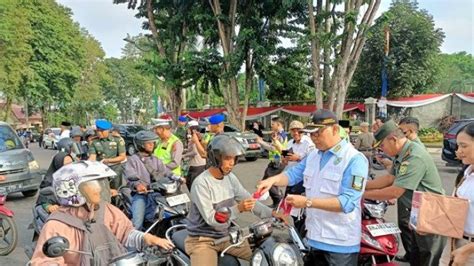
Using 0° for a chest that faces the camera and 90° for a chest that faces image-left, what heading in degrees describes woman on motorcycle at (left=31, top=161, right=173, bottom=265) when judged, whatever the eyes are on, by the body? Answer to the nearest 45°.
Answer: approximately 315°

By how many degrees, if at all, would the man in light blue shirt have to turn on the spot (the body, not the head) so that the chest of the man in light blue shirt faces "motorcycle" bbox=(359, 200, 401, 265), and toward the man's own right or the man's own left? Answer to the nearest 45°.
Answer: approximately 180°

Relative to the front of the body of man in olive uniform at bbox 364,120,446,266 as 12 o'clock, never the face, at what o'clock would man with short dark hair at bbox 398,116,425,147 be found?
man with short dark hair at bbox 398,116,425,147 is roughly at 3 o'clock from man in olive uniform at bbox 364,120,446,266.

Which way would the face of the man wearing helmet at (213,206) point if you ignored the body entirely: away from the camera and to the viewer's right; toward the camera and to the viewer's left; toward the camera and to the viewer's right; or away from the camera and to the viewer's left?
toward the camera and to the viewer's right

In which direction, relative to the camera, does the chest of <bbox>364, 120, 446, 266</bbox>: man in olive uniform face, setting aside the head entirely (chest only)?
to the viewer's left

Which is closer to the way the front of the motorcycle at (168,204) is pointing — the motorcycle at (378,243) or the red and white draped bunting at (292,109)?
the motorcycle

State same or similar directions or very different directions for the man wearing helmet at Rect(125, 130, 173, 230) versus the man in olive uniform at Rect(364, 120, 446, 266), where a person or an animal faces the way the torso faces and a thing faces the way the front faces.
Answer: very different directions

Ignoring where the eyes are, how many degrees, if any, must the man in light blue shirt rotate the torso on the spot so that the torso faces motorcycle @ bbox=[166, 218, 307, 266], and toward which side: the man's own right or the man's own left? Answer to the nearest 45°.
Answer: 0° — they already face it

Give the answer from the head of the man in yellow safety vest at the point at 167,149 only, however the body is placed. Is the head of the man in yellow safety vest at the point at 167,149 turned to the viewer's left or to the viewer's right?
to the viewer's left
